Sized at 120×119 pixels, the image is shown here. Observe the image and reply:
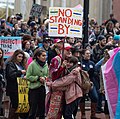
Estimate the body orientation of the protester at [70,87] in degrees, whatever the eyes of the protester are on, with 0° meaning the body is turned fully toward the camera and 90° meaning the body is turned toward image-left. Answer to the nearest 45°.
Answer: approximately 90°

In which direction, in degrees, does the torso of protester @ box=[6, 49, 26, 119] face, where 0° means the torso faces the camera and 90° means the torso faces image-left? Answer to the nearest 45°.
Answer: approximately 315°

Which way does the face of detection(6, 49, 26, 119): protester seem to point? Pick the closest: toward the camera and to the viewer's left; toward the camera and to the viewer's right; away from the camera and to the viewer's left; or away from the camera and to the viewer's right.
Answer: toward the camera and to the viewer's right

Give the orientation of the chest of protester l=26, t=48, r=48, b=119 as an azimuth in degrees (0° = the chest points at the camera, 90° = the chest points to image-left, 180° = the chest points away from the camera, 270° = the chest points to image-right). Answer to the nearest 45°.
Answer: approximately 315°
